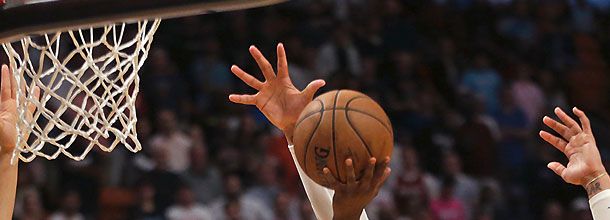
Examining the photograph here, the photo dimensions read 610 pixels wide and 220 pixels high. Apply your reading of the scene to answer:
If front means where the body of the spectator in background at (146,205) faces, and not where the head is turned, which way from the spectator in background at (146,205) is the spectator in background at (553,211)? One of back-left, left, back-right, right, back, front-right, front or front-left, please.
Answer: left

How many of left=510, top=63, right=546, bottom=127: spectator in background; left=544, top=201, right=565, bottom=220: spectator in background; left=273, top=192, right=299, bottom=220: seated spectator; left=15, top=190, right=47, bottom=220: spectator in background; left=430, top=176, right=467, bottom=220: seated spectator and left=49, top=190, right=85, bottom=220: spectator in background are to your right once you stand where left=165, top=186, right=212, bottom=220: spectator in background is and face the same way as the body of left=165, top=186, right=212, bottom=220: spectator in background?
2

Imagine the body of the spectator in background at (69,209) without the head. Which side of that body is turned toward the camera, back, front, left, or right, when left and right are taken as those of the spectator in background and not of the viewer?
front

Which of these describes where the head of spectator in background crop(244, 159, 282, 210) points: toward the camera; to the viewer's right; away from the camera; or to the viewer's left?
toward the camera

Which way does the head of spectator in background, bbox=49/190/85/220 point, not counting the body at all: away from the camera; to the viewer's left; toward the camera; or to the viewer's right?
toward the camera

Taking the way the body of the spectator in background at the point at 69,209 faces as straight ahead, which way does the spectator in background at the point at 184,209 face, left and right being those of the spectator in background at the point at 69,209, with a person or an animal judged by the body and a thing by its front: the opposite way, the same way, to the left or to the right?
the same way

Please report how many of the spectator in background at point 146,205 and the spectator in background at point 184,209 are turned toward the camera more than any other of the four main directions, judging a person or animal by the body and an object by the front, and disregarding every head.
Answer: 2

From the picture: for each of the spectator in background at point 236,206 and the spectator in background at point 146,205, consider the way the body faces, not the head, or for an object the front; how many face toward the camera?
2

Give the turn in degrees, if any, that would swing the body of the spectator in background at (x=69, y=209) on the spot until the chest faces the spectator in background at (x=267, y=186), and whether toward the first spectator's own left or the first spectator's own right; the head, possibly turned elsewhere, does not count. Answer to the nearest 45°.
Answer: approximately 90° to the first spectator's own left

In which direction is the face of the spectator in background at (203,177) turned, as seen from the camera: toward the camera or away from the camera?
toward the camera

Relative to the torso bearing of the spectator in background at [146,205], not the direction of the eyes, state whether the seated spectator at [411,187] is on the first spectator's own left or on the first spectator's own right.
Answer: on the first spectator's own left

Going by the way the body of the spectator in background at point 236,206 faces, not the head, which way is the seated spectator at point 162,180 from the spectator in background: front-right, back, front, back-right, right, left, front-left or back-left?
right

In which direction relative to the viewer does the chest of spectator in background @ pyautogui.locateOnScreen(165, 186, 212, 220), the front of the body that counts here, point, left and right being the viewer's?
facing the viewer

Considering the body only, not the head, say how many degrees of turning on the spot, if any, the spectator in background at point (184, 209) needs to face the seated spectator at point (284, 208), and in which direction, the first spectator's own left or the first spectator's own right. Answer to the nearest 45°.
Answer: approximately 90° to the first spectator's own left

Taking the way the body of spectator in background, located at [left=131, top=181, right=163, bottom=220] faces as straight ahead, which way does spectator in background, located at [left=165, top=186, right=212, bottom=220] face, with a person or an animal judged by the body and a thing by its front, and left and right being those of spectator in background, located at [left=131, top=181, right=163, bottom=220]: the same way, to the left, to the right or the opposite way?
the same way

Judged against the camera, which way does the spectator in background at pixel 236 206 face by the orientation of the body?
toward the camera

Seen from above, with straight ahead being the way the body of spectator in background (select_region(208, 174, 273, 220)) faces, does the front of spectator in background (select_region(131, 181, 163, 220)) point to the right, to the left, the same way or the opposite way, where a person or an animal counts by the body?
the same way
